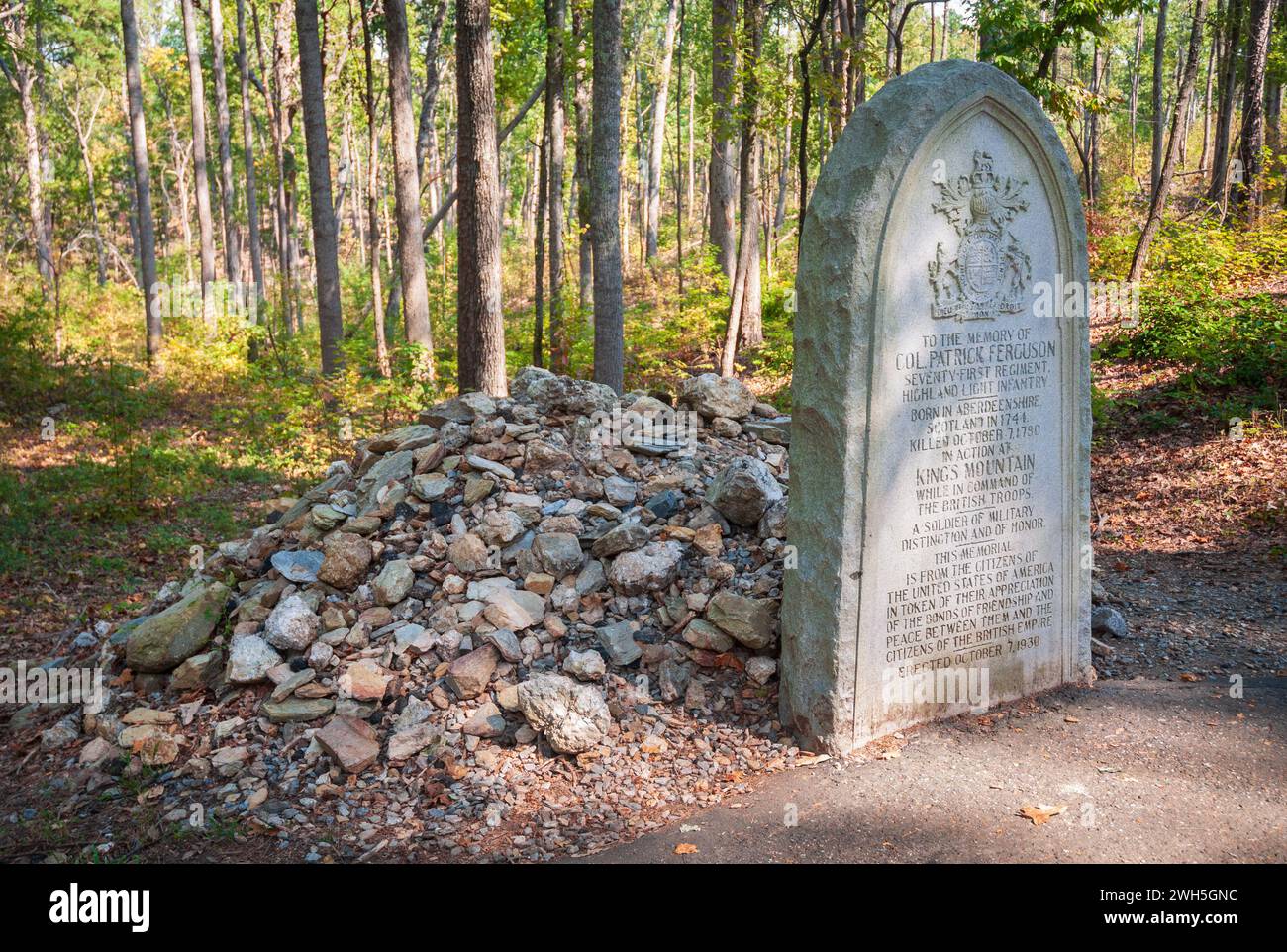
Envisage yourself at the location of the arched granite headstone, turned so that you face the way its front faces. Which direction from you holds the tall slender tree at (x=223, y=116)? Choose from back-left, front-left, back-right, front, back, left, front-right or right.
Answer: back

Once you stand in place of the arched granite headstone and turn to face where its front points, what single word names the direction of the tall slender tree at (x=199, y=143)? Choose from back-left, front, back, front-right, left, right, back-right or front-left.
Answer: back

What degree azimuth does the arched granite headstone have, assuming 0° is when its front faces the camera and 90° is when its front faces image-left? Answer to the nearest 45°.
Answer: approximately 315°

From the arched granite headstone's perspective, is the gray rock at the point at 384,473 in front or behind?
behind

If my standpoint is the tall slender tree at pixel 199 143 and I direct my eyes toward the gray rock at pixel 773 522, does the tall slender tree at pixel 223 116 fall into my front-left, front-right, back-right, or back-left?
back-left

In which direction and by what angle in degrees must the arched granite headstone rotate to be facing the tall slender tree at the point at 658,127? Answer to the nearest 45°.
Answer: approximately 135° to its left

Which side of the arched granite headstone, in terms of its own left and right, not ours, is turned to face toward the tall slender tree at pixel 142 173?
back

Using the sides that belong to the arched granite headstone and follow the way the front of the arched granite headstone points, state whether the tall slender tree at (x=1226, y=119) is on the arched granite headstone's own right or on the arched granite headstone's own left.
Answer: on the arched granite headstone's own left
